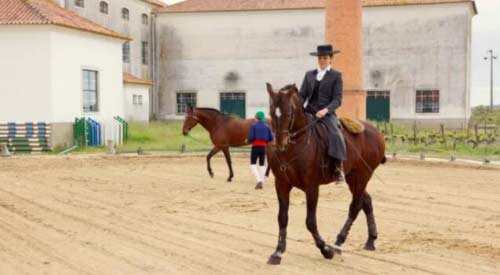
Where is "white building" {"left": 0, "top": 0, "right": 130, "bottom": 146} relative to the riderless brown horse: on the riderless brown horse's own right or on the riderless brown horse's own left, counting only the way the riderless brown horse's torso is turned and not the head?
on the riderless brown horse's own right

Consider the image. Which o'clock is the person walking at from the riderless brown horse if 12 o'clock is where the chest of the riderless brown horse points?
The person walking is roughly at 8 o'clock from the riderless brown horse.

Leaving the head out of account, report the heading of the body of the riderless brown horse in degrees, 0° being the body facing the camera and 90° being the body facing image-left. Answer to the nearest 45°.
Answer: approximately 90°

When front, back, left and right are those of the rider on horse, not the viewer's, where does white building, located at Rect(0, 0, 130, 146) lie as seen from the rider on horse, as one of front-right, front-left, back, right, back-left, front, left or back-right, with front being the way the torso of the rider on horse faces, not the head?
right

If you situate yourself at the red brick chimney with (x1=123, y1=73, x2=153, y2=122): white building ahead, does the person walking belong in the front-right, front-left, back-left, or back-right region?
front-left

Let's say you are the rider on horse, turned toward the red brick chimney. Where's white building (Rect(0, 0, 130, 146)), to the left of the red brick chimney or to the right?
left

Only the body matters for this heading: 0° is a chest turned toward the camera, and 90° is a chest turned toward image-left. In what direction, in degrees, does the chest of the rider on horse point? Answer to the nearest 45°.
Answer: approximately 45°
